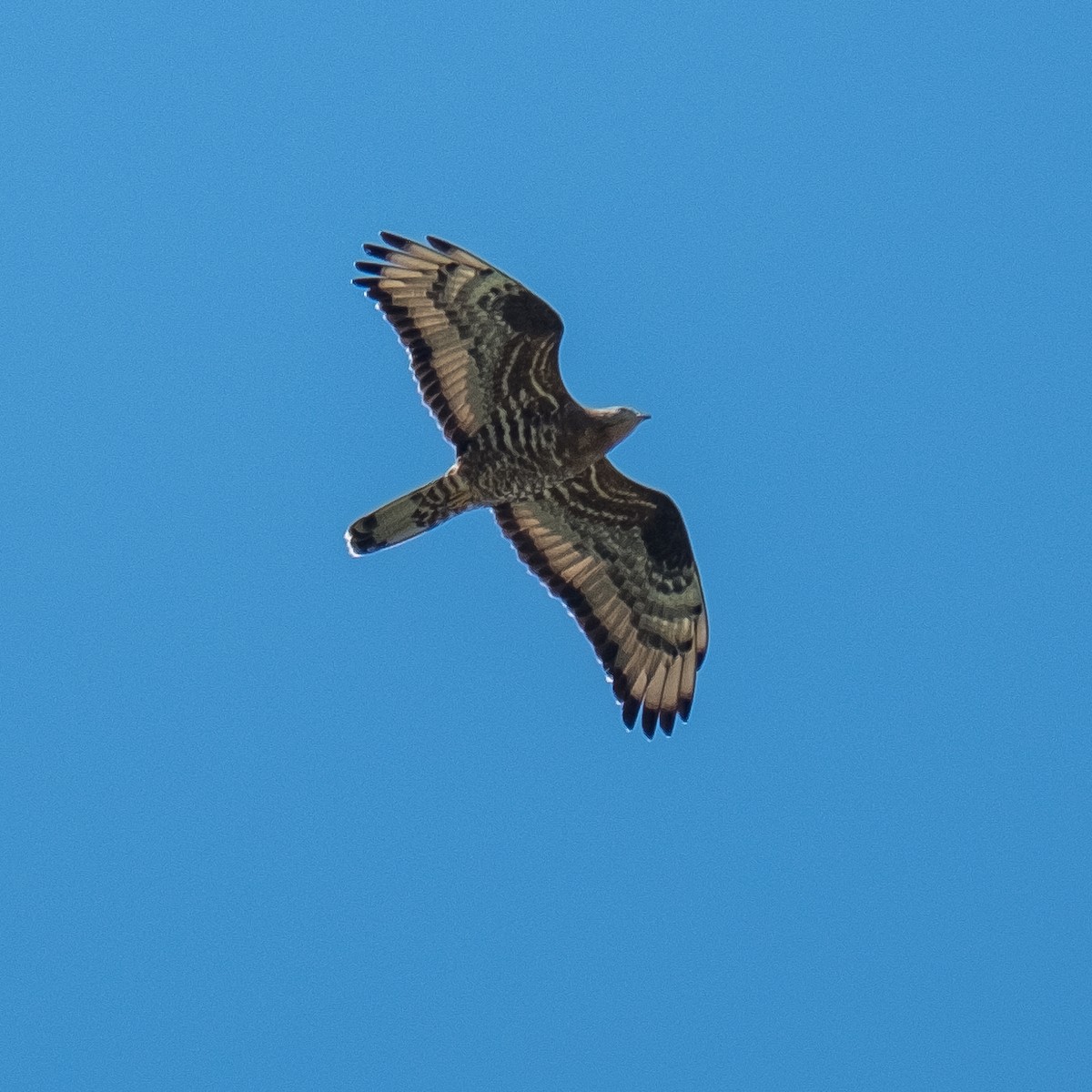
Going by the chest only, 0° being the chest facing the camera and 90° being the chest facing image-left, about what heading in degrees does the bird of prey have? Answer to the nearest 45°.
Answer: approximately 270°
